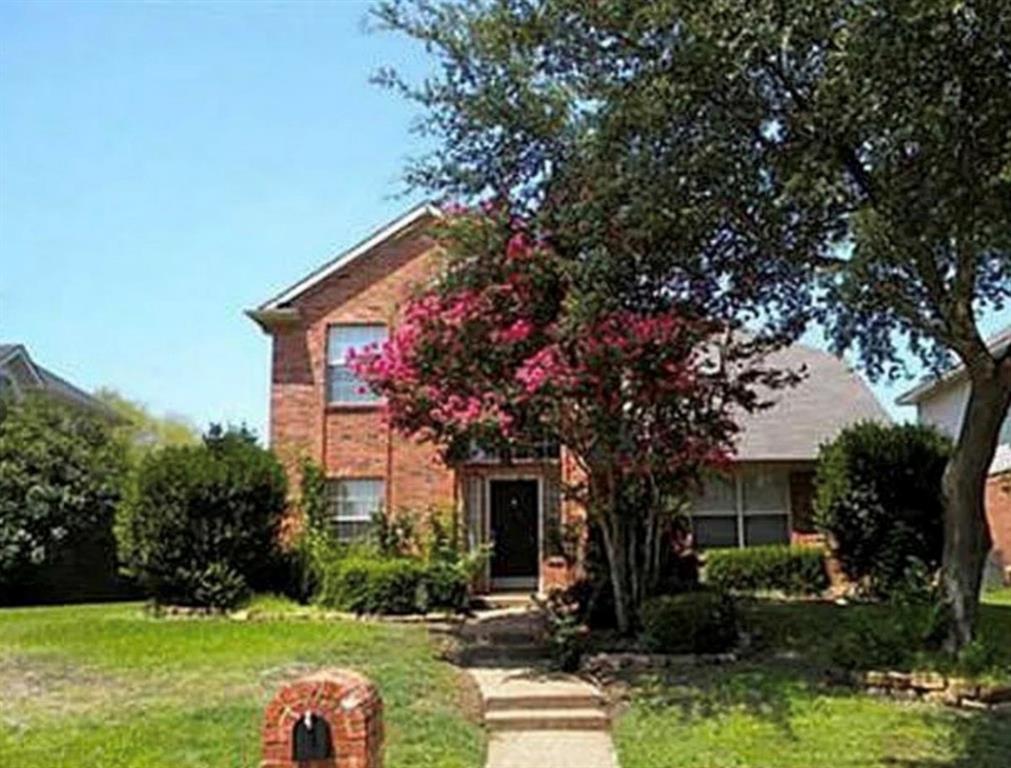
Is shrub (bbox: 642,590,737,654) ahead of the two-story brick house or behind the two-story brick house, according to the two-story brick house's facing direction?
ahead

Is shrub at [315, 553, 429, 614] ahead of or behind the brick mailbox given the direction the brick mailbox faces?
behind

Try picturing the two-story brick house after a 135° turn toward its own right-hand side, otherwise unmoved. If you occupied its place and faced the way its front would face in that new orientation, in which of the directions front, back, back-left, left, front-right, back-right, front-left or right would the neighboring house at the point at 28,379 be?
front

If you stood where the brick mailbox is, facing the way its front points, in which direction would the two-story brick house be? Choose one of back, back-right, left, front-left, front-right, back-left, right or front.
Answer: back

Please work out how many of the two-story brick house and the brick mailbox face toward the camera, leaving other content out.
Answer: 2

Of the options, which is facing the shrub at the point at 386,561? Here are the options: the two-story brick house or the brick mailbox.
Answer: the two-story brick house

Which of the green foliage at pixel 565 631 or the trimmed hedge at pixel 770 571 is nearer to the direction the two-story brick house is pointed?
the green foliage

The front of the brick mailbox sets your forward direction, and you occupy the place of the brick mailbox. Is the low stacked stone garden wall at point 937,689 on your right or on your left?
on your left

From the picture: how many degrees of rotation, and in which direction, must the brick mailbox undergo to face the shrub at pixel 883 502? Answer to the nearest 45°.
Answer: approximately 135° to its left

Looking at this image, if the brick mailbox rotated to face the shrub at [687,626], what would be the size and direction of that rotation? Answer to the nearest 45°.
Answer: approximately 135° to its left

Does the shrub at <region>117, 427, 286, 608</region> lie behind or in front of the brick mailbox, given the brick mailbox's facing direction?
behind

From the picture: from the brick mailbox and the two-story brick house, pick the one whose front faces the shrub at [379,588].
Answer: the two-story brick house

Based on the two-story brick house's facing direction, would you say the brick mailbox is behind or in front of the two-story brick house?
in front
